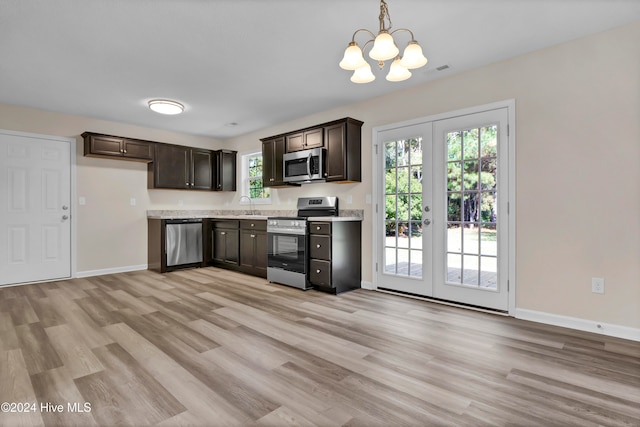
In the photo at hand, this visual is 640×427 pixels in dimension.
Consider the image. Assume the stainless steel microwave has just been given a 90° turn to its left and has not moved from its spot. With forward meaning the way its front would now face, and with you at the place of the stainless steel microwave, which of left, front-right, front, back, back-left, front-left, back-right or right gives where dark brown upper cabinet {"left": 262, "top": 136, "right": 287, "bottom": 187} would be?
back

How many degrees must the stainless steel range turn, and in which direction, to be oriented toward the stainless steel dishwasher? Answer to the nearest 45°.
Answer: approximately 90° to its right

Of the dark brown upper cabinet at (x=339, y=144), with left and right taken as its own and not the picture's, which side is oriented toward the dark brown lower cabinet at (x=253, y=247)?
right

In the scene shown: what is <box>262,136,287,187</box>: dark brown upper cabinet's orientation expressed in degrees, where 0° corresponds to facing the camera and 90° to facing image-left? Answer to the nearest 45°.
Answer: approximately 45°

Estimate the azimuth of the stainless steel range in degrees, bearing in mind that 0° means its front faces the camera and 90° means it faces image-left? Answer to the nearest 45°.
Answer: approximately 45°
